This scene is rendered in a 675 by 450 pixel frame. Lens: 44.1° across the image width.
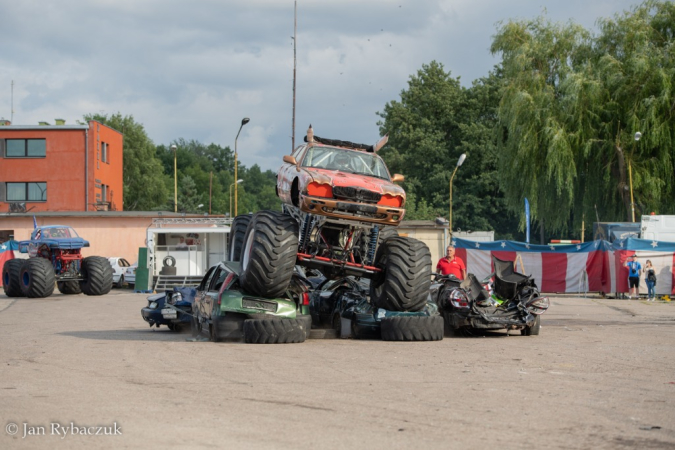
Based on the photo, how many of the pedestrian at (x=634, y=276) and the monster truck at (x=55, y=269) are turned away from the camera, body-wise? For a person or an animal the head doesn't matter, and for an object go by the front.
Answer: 0

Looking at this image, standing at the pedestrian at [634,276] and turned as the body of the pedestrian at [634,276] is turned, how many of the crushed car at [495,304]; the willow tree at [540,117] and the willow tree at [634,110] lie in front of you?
1

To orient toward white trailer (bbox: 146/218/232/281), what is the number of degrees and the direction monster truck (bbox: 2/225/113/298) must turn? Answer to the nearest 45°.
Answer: approximately 45° to its left

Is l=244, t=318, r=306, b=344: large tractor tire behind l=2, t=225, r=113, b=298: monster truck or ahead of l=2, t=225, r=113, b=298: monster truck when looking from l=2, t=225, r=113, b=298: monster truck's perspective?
ahead

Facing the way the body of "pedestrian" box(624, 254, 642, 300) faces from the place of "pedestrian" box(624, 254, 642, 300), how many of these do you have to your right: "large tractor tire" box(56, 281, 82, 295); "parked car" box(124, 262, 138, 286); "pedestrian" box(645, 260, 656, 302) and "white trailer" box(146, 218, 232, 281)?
3

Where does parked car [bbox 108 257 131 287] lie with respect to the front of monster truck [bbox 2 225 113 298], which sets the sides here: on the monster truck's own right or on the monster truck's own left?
on the monster truck's own left

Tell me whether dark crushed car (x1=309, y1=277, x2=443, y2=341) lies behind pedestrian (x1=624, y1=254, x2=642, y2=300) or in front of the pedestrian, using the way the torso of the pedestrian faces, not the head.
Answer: in front

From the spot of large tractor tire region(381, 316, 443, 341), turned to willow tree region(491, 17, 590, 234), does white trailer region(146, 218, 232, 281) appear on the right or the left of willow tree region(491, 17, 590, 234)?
left

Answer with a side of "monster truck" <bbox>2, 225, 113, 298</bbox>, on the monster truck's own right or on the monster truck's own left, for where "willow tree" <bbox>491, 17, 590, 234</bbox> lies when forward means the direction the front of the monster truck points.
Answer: on the monster truck's own left

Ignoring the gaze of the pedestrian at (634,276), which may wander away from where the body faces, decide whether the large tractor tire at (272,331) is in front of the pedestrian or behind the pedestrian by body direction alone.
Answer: in front

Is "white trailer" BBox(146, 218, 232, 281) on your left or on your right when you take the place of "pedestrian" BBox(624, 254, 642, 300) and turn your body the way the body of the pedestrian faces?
on your right

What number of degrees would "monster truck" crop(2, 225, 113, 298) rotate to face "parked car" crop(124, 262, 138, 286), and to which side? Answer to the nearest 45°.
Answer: approximately 90° to its left

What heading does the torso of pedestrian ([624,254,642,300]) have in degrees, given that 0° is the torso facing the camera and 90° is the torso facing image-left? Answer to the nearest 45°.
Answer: approximately 0°

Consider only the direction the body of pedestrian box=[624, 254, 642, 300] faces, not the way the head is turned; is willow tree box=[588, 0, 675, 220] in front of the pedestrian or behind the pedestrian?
behind
